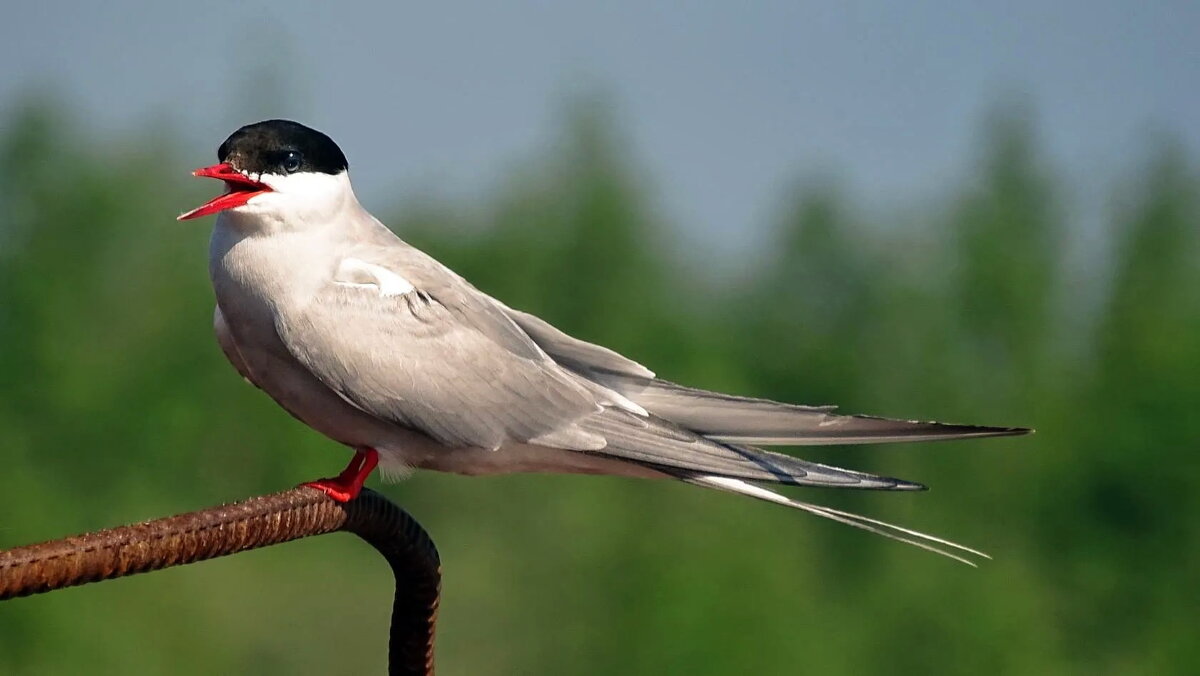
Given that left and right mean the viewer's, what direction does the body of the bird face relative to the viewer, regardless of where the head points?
facing to the left of the viewer
